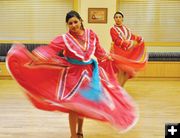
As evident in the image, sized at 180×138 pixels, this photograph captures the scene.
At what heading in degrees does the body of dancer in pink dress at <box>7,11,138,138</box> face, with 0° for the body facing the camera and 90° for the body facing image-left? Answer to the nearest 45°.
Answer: approximately 0°

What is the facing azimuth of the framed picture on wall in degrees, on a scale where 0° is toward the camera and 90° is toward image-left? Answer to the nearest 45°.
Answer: approximately 0°

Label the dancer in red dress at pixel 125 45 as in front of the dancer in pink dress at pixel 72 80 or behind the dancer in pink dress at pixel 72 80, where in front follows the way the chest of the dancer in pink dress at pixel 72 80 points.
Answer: behind

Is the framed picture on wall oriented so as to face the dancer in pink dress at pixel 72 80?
yes

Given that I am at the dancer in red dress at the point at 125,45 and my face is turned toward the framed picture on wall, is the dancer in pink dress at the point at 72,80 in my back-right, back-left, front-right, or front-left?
back-left

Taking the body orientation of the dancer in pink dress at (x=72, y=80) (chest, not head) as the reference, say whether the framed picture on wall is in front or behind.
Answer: behind

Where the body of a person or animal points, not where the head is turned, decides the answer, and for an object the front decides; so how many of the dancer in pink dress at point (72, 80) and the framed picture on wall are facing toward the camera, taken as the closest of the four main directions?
2

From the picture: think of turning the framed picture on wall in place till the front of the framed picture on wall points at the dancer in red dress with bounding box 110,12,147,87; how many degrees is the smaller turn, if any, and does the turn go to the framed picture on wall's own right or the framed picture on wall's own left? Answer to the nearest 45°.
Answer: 0° — it already faces them
